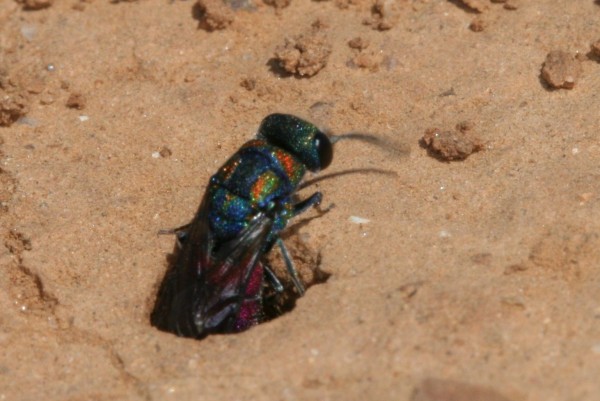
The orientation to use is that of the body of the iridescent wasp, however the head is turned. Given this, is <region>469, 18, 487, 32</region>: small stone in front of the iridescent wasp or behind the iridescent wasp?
in front

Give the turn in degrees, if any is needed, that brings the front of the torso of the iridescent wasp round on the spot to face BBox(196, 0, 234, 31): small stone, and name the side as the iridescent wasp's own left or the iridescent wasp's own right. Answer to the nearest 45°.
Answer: approximately 45° to the iridescent wasp's own left

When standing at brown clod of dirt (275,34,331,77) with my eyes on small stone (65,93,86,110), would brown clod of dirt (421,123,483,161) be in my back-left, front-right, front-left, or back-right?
back-left

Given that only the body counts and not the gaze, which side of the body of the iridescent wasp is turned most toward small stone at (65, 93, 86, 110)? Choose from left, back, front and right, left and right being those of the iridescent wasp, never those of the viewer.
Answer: left

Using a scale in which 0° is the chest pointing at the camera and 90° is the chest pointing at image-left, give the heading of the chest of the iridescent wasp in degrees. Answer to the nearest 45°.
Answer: approximately 225°

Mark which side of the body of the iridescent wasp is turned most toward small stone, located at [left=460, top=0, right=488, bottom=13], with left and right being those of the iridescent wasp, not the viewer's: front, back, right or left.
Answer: front

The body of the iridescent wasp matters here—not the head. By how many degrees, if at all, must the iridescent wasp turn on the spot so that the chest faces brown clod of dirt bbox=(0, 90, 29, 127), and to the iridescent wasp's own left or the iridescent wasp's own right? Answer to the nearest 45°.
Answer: approximately 90° to the iridescent wasp's own left

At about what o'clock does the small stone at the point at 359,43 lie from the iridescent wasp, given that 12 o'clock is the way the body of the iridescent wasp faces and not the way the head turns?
The small stone is roughly at 11 o'clock from the iridescent wasp.

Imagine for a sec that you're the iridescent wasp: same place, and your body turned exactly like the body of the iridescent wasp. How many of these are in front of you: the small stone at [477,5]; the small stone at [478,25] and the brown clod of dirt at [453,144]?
3

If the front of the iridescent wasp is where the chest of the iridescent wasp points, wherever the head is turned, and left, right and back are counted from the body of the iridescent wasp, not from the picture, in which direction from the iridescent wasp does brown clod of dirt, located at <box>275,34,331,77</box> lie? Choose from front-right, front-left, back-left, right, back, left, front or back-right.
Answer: front-left
